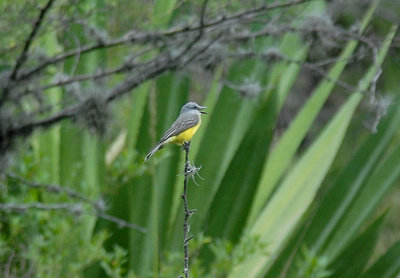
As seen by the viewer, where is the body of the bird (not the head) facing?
to the viewer's right
